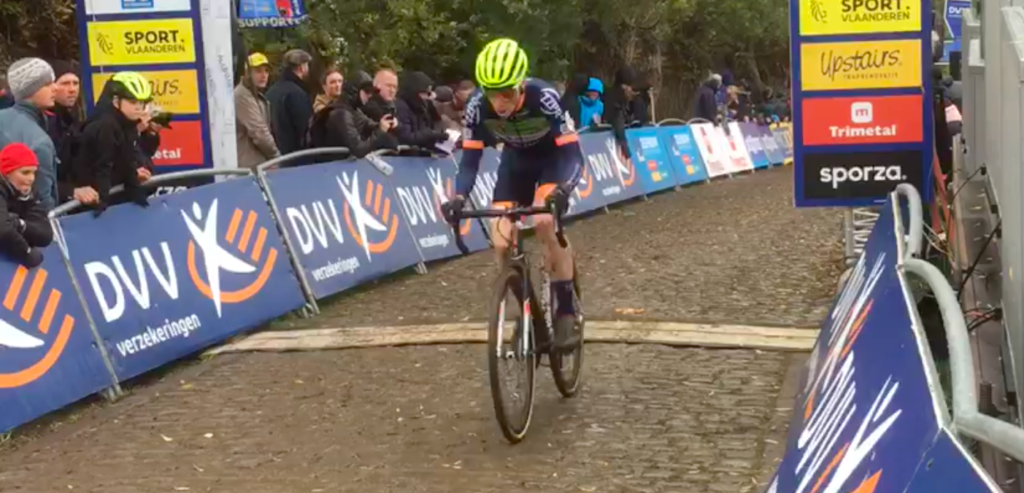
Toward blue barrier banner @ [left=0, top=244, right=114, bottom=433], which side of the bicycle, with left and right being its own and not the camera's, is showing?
right

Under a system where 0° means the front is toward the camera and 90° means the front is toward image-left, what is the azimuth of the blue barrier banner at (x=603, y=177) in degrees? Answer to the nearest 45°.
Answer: approximately 315°

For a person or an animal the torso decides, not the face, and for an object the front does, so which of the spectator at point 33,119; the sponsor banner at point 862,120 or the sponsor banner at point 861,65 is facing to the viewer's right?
the spectator

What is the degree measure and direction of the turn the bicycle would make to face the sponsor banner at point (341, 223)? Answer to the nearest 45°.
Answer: approximately 180°

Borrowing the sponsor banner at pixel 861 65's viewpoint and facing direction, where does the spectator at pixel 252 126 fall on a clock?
The spectator is roughly at 3 o'clock from the sponsor banner.

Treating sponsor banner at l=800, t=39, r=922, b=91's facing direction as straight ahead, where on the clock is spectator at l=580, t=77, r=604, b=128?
The spectator is roughly at 5 o'clock from the sponsor banner.

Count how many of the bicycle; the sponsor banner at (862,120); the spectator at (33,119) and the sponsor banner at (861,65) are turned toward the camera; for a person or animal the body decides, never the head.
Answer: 3

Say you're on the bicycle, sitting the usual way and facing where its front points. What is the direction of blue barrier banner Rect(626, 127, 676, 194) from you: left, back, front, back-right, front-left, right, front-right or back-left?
back

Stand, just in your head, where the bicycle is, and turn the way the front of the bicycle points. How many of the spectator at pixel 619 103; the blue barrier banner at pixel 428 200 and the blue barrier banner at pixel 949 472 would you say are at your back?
2

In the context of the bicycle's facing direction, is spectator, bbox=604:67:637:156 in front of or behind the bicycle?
behind

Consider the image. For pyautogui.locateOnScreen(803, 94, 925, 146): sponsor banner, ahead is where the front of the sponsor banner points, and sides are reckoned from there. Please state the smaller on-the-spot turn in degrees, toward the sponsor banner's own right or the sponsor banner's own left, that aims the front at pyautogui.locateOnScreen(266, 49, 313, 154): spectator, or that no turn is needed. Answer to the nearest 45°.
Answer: approximately 90° to the sponsor banner's own right
